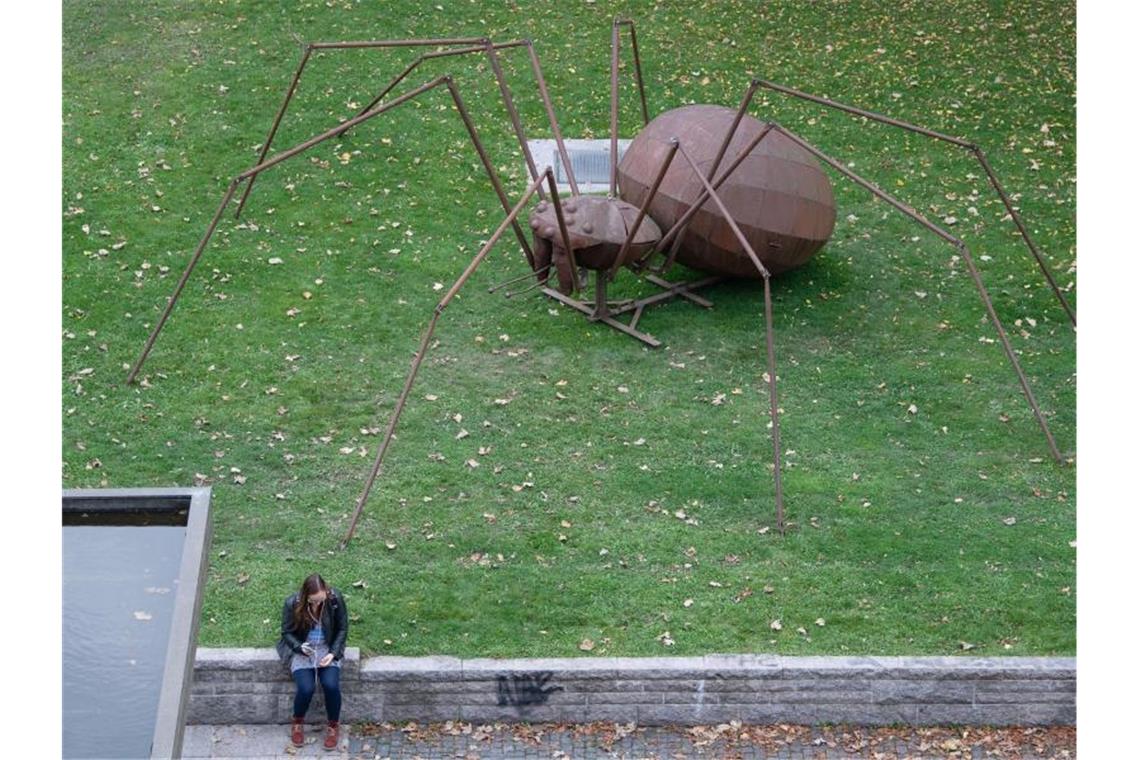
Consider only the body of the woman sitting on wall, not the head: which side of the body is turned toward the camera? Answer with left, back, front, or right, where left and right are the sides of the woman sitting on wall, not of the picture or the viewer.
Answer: front

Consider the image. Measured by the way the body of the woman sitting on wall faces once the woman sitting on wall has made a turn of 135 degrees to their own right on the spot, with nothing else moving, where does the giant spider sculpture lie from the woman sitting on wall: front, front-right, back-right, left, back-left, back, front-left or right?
right
